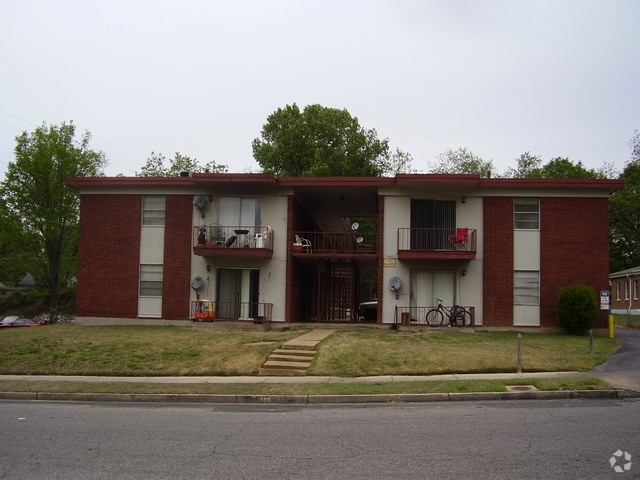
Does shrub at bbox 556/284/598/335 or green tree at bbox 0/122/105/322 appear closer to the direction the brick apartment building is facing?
the shrub

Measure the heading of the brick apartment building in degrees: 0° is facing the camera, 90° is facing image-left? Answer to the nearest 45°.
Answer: approximately 0°

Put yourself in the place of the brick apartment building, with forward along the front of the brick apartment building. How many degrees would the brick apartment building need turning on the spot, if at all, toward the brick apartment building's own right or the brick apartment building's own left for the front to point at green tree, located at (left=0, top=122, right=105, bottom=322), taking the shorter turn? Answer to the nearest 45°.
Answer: approximately 135° to the brick apartment building's own right

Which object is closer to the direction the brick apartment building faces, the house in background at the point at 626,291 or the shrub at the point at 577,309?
the shrub

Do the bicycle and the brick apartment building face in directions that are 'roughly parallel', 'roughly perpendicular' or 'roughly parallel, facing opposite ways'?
roughly perpendicular
